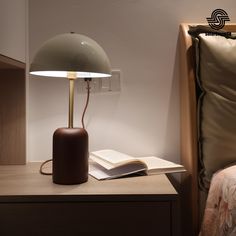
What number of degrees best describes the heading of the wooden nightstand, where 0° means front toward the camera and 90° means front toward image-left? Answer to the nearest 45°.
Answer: approximately 0°
